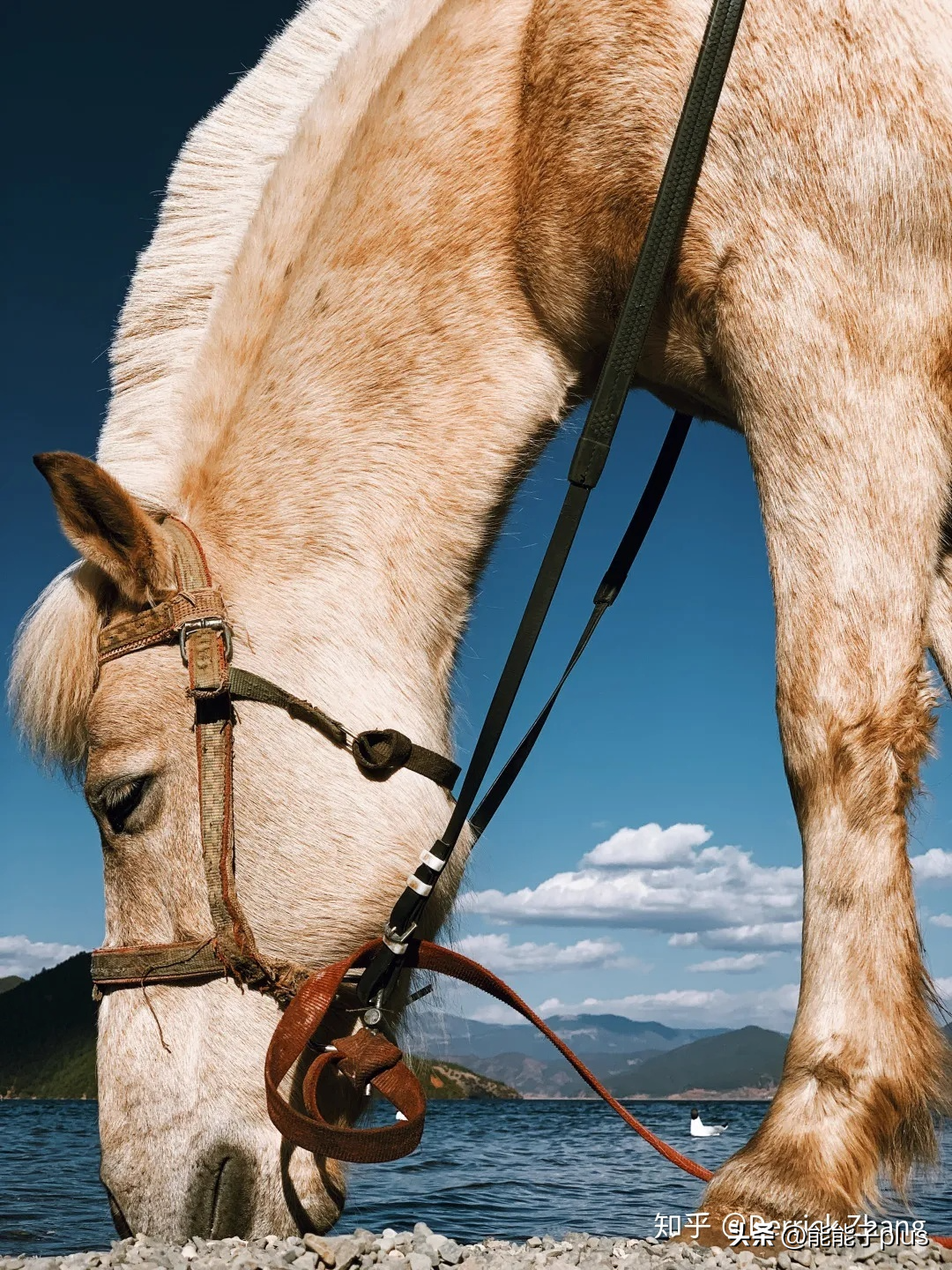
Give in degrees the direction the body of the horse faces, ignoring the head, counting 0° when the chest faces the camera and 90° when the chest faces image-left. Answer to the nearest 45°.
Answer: approximately 90°
